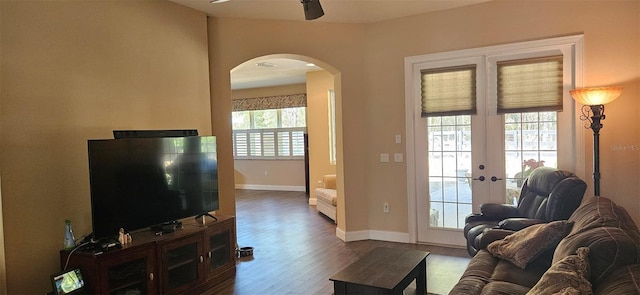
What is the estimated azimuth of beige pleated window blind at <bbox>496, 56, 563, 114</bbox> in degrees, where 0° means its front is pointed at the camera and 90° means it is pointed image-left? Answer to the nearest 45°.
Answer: approximately 45°

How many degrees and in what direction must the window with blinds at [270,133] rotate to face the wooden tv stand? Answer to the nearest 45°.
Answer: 0° — it already faces it

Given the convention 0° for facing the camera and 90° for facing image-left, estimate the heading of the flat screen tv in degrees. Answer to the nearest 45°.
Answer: approximately 315°

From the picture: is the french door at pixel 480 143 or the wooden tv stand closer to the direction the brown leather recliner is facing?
the wooden tv stand

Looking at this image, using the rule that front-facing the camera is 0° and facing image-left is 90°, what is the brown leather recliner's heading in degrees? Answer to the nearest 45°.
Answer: approximately 45°
